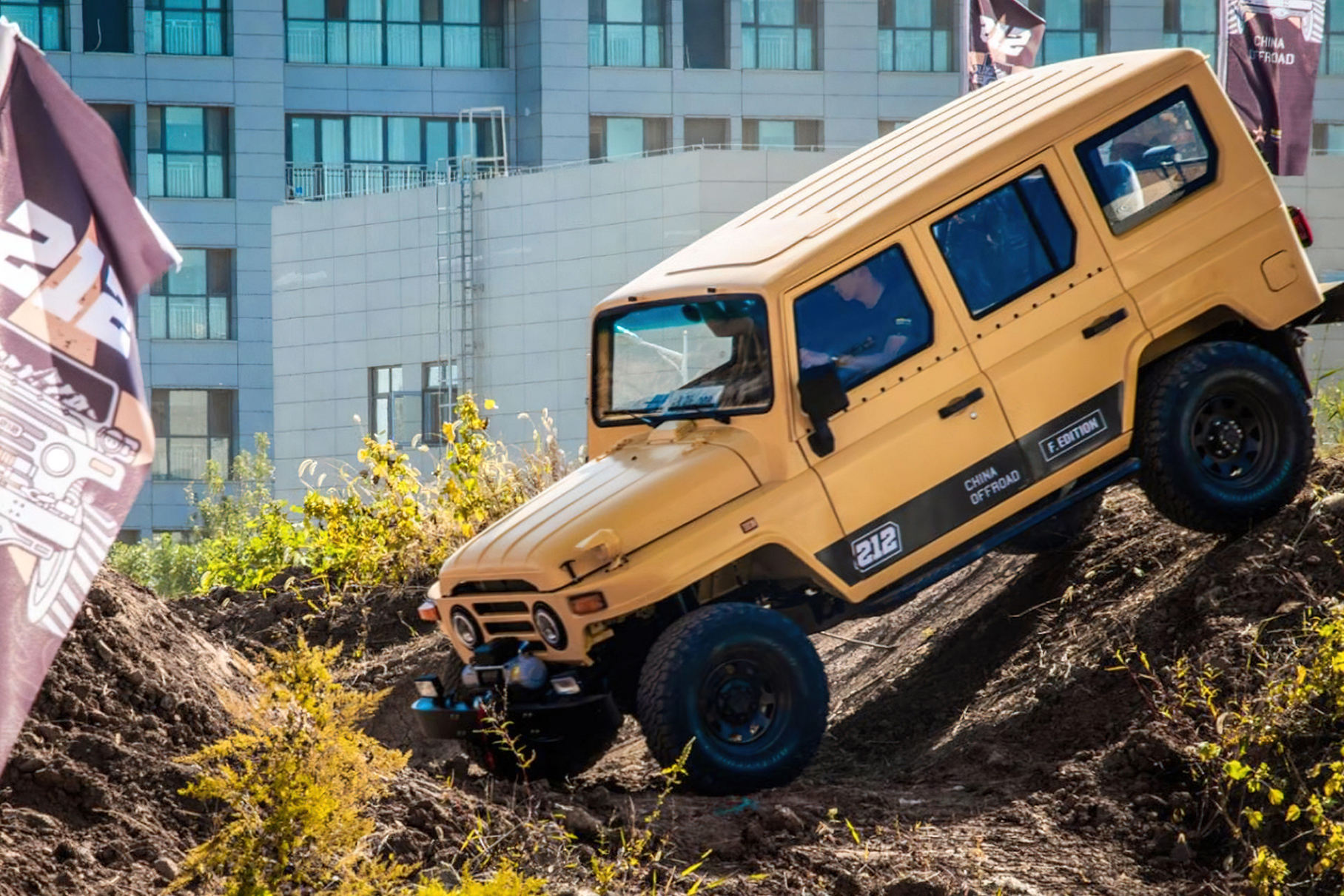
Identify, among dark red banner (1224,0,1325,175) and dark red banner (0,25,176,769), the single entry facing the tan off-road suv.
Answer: dark red banner (1224,0,1325,175)

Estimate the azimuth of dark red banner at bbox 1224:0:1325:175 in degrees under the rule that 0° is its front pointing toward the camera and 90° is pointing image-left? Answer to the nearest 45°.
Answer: approximately 0°

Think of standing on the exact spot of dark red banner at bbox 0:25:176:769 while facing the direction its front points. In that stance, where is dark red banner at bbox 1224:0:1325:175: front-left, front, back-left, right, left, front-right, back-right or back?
back-left

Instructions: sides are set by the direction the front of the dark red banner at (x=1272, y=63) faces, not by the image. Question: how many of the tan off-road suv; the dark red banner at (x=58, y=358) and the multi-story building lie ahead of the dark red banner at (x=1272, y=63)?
2

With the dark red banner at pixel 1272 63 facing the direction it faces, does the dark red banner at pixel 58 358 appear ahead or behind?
ahead

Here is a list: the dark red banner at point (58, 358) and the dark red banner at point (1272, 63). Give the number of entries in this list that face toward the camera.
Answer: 2

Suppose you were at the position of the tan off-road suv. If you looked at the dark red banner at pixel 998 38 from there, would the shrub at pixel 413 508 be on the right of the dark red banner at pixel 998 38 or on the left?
left

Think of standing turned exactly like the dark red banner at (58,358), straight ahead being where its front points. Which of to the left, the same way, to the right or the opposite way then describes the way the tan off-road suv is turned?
to the right

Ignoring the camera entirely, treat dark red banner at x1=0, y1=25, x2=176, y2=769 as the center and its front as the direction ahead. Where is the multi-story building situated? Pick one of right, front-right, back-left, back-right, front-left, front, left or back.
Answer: back

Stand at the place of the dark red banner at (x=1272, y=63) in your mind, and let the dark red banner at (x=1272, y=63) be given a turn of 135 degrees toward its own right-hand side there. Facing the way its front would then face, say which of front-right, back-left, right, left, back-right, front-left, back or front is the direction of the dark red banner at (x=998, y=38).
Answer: front

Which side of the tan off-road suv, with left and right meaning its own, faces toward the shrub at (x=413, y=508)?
right

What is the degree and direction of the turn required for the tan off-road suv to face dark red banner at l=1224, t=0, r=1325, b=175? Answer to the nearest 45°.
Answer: approximately 135° to its right

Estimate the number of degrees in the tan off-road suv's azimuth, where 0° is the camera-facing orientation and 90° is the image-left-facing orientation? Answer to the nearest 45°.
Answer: approximately 45°
